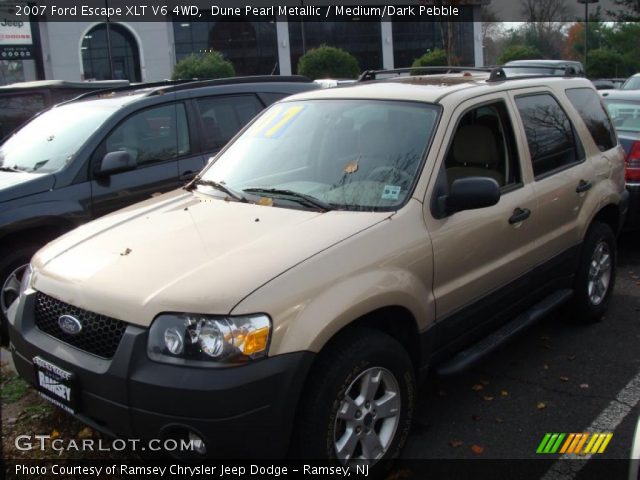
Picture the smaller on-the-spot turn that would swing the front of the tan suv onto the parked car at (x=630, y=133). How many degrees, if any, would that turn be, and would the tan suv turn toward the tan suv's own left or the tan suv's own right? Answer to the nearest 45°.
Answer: approximately 180°

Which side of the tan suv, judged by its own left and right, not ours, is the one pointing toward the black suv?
right

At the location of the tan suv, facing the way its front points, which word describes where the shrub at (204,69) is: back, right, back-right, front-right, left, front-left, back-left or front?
back-right

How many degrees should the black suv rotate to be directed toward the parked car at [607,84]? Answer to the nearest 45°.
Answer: approximately 180°

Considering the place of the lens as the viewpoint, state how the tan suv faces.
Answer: facing the viewer and to the left of the viewer

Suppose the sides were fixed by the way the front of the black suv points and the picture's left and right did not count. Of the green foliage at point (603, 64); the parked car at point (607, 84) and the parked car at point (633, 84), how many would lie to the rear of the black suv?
3

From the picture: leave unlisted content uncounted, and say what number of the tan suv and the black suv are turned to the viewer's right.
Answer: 0

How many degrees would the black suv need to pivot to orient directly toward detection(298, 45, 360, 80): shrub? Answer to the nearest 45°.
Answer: approximately 135° to its right

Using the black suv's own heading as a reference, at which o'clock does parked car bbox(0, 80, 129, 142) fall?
The parked car is roughly at 4 o'clock from the black suv.

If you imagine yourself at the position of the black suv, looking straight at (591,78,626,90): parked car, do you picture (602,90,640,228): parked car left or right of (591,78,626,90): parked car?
right

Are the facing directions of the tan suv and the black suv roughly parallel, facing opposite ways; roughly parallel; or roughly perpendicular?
roughly parallel
